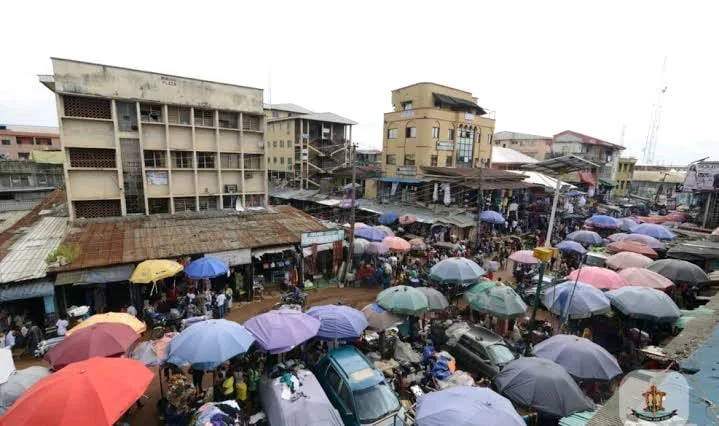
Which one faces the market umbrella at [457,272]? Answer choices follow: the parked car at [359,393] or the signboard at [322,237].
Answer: the signboard

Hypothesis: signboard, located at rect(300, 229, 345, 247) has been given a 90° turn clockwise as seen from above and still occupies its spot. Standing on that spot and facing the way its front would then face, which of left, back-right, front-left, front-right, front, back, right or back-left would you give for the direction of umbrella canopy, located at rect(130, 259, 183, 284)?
front

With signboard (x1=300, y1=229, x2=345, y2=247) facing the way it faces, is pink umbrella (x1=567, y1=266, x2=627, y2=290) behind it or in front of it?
in front

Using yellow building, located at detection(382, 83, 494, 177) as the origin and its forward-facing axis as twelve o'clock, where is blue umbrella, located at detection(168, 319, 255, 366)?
The blue umbrella is roughly at 2 o'clock from the yellow building.

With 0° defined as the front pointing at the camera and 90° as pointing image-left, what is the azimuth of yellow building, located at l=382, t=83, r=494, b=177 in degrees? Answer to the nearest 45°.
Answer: approximately 315°

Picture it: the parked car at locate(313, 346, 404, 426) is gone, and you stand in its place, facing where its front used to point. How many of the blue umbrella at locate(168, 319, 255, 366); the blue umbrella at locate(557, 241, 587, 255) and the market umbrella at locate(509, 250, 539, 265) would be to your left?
2

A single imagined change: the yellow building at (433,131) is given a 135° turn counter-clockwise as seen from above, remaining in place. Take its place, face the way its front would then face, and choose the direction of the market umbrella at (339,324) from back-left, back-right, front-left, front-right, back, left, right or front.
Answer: back

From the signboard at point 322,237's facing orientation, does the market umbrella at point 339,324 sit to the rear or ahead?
ahead

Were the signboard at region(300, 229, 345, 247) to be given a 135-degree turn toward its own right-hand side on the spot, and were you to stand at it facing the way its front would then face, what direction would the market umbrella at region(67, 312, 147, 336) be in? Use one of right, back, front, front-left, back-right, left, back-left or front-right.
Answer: front-left

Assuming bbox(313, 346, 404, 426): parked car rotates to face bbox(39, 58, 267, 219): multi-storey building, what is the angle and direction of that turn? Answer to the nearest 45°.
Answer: approximately 180°

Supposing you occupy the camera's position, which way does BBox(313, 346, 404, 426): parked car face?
facing the viewer and to the right of the viewer
